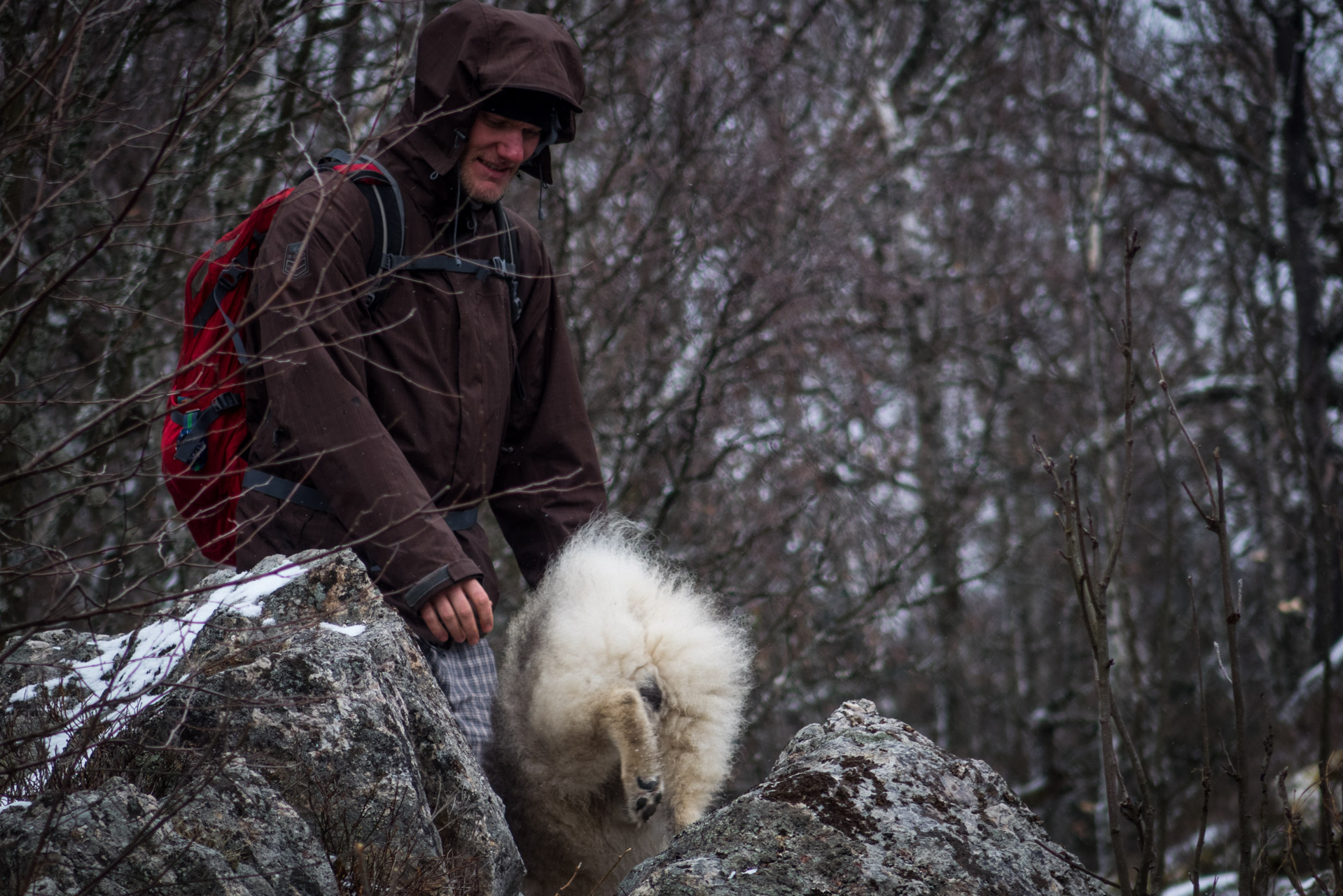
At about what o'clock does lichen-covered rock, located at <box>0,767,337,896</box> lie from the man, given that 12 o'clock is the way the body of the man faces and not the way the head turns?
The lichen-covered rock is roughly at 2 o'clock from the man.

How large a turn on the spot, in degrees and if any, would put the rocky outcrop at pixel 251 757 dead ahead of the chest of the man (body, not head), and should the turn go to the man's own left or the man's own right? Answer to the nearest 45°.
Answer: approximately 45° to the man's own right

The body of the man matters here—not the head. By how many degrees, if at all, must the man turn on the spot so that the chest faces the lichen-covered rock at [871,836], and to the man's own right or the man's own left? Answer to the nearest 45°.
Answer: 0° — they already face it

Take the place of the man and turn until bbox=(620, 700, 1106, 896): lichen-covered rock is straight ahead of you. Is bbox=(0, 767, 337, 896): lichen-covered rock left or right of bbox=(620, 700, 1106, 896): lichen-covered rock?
right

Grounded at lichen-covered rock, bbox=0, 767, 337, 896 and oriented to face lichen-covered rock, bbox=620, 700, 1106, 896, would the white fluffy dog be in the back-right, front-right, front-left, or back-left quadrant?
front-left

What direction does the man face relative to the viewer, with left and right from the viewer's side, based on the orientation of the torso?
facing the viewer and to the right of the viewer

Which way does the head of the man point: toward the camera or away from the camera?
toward the camera
